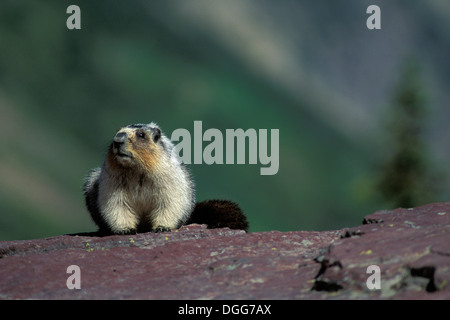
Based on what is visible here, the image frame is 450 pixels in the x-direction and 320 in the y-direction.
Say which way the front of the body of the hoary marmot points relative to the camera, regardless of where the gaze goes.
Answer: toward the camera

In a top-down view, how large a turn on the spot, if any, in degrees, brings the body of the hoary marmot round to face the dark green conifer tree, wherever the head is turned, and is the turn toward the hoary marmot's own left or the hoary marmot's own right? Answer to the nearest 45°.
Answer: approximately 135° to the hoary marmot's own left

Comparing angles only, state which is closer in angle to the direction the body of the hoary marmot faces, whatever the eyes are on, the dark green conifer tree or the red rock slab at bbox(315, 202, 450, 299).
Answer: the red rock slab

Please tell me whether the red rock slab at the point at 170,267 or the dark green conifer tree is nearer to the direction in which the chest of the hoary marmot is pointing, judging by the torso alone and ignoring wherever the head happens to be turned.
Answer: the red rock slab

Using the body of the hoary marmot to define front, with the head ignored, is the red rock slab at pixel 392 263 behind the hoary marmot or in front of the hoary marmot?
in front
